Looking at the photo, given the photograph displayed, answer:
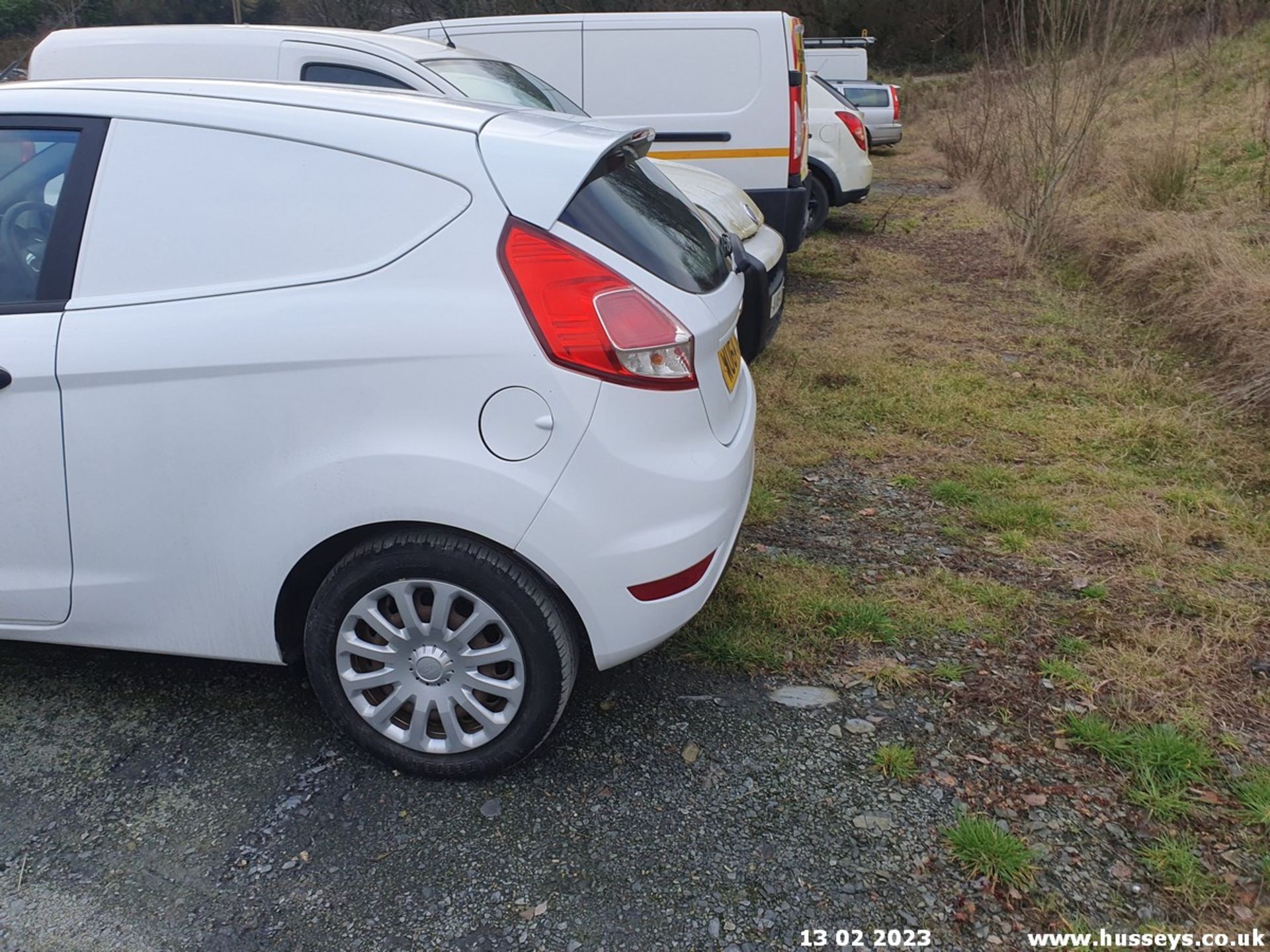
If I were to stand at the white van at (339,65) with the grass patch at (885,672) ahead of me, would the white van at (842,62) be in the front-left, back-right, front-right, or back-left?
back-left

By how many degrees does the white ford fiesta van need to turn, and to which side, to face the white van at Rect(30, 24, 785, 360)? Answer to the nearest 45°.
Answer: approximately 90° to its right
